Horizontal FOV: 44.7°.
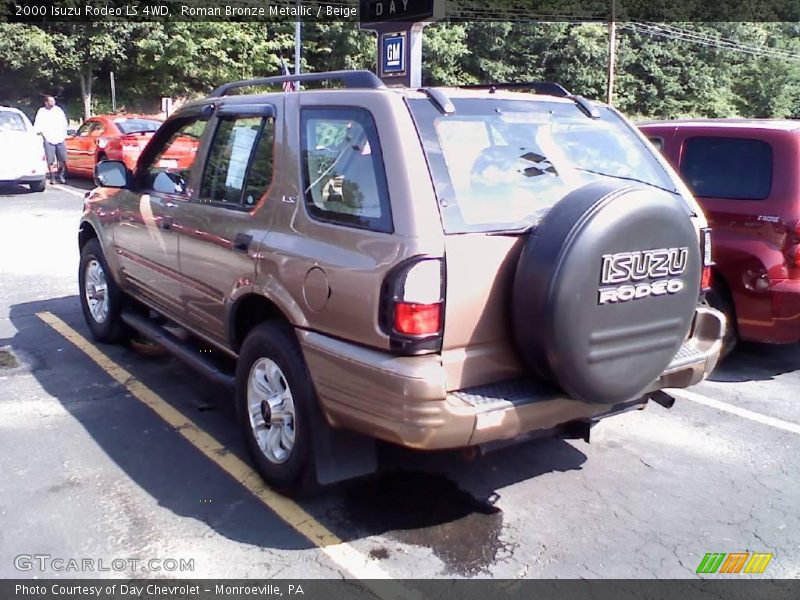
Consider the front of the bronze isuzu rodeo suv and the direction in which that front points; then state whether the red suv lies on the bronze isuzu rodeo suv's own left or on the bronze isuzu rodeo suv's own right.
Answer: on the bronze isuzu rodeo suv's own right

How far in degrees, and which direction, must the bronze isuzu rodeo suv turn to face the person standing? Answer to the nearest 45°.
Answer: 0° — it already faces them

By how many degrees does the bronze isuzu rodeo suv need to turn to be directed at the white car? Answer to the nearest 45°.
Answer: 0° — it already faces it

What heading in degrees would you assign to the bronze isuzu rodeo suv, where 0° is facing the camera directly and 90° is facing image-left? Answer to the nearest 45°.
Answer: approximately 135°

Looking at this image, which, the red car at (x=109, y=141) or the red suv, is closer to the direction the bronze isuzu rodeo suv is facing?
the red car
